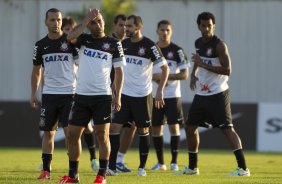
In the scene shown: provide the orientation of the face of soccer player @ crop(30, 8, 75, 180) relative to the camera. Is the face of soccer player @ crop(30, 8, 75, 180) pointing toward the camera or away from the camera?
toward the camera

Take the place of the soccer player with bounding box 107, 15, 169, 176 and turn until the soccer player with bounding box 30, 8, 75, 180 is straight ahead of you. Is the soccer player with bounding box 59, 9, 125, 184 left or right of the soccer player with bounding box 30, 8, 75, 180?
left

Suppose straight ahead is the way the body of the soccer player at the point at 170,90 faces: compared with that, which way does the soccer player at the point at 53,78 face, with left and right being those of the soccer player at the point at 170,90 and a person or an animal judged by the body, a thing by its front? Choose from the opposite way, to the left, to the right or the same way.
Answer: the same way

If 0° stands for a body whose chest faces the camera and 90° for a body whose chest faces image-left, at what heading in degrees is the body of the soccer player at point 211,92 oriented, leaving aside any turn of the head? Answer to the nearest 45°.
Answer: approximately 45°

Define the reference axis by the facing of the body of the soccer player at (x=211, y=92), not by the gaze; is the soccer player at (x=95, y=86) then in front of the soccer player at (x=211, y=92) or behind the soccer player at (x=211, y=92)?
in front

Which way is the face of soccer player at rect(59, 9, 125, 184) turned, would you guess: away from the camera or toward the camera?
toward the camera

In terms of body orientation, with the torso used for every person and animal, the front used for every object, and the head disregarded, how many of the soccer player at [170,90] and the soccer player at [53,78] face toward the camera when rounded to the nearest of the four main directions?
2

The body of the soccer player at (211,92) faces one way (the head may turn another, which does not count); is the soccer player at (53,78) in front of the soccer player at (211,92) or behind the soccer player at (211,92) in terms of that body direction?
in front

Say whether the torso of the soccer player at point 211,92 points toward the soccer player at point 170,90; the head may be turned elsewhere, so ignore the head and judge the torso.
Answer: no

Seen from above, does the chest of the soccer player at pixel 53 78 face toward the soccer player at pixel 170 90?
no

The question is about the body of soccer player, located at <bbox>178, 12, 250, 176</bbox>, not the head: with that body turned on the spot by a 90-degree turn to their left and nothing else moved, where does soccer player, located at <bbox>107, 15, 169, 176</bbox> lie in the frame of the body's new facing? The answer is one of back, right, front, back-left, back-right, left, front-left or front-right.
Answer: back-right

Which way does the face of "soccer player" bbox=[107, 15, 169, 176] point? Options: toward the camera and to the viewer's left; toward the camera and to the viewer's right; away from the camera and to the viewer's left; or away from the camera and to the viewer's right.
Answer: toward the camera and to the viewer's left

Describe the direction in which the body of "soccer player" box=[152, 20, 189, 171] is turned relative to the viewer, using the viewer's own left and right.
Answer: facing the viewer
